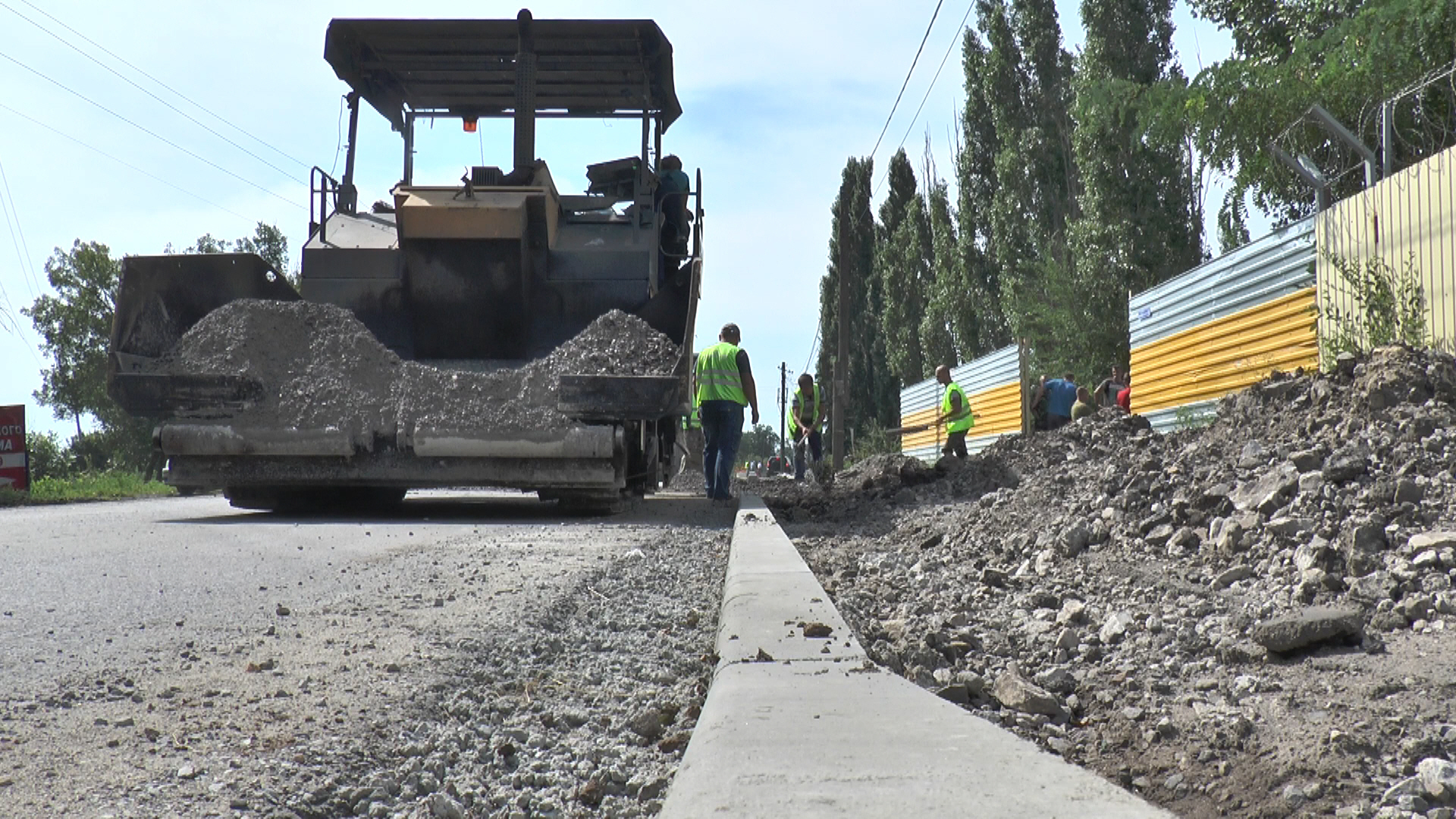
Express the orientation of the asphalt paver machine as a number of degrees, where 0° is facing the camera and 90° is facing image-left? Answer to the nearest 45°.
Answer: approximately 0°

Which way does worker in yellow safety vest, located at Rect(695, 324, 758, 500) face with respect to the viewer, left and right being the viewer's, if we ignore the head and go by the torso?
facing away from the viewer

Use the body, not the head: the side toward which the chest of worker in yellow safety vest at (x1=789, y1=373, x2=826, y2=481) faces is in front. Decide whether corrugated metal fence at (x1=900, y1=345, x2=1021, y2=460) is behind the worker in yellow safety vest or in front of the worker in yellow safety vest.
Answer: behind

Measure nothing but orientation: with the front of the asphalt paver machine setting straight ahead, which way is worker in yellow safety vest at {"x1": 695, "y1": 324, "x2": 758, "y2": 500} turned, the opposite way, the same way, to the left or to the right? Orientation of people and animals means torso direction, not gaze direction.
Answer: the opposite way

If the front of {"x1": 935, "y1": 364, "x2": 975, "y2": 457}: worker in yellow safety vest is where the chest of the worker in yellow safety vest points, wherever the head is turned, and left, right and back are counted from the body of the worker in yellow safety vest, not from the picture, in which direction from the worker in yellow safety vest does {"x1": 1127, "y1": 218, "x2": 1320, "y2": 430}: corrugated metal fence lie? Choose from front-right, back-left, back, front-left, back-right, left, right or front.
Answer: back-left

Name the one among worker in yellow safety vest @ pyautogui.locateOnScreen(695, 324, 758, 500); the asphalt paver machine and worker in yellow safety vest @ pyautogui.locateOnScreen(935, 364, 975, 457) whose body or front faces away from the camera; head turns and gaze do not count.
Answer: worker in yellow safety vest @ pyautogui.locateOnScreen(695, 324, 758, 500)

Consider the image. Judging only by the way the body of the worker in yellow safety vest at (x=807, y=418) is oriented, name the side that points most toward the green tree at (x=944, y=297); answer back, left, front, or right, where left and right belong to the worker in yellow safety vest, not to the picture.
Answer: back

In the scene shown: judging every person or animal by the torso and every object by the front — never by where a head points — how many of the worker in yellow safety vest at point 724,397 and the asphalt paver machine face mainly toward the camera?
1

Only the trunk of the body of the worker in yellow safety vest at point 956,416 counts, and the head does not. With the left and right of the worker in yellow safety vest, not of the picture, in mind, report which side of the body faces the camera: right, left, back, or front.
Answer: left
